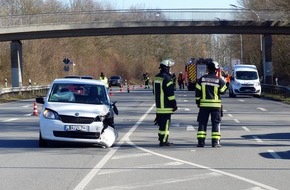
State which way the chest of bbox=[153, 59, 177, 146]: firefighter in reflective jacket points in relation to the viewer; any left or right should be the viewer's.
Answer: facing away from the viewer and to the right of the viewer

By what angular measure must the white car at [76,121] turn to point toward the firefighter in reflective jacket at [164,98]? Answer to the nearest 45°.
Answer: approximately 90° to its left

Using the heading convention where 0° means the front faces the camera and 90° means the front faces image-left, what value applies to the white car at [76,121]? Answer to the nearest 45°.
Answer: approximately 0°

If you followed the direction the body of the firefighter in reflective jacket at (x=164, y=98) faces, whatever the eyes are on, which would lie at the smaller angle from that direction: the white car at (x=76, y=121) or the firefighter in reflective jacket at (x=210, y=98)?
the firefighter in reflective jacket
